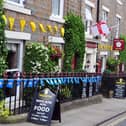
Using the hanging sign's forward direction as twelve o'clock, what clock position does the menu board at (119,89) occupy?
The menu board is roughly at 12 o'clock from the hanging sign.

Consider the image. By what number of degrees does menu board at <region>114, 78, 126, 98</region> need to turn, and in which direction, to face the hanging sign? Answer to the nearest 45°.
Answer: approximately 180°

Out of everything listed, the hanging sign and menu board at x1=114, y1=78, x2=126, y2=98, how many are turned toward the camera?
2

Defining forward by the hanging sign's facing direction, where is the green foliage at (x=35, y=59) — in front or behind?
in front

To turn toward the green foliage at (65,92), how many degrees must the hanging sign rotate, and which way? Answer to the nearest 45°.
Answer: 0° — it already faces it

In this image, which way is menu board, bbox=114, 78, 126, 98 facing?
toward the camera

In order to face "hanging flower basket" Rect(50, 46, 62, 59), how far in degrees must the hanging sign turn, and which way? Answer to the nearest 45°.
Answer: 0° — it already faces it

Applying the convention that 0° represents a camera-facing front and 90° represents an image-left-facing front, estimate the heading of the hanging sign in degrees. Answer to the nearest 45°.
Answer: approximately 0°

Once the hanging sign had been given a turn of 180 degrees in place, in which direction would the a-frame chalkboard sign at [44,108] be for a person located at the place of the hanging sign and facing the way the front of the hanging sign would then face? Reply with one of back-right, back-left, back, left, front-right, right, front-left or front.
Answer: back
